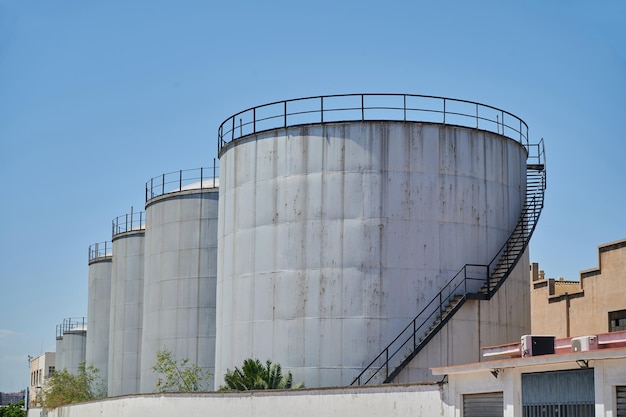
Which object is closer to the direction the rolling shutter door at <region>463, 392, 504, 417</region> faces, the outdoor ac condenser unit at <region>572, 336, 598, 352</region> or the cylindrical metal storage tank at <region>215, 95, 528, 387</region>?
the outdoor ac condenser unit

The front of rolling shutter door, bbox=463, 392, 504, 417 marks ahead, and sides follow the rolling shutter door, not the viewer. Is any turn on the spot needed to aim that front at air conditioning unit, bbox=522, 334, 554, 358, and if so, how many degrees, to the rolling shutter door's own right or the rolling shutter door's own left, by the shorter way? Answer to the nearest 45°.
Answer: approximately 45° to the rolling shutter door's own left

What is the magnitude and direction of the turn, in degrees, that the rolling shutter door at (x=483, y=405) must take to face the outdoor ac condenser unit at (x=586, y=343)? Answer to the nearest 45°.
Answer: approximately 45° to its left

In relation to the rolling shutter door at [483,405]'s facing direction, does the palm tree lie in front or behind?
behind
